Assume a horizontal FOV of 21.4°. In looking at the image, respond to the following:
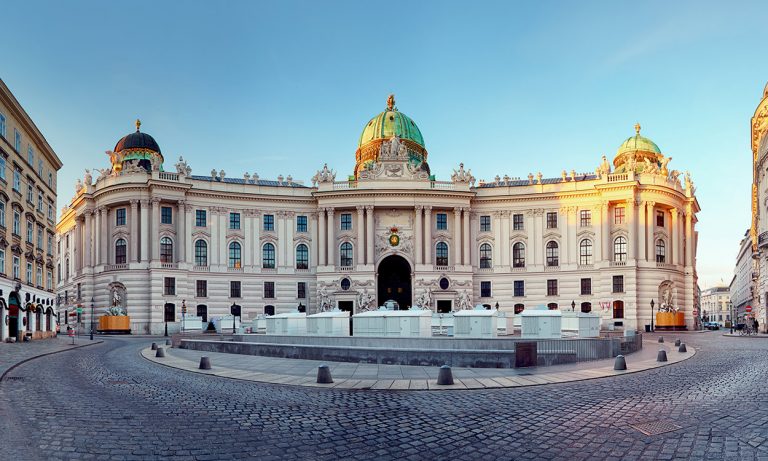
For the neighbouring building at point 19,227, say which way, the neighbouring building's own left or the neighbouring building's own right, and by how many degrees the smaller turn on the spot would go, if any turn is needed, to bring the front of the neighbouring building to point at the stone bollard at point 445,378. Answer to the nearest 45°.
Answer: approximately 45° to the neighbouring building's own right

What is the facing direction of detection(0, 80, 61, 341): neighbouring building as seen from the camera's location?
facing the viewer and to the right of the viewer

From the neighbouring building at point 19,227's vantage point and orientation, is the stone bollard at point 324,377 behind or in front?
in front
